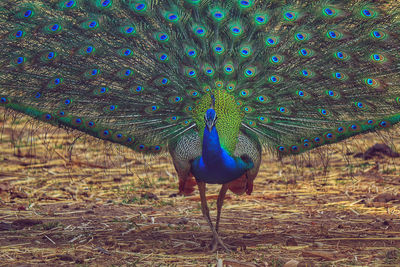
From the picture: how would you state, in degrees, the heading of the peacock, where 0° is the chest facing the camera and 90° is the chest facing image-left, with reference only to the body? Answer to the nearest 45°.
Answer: approximately 0°
